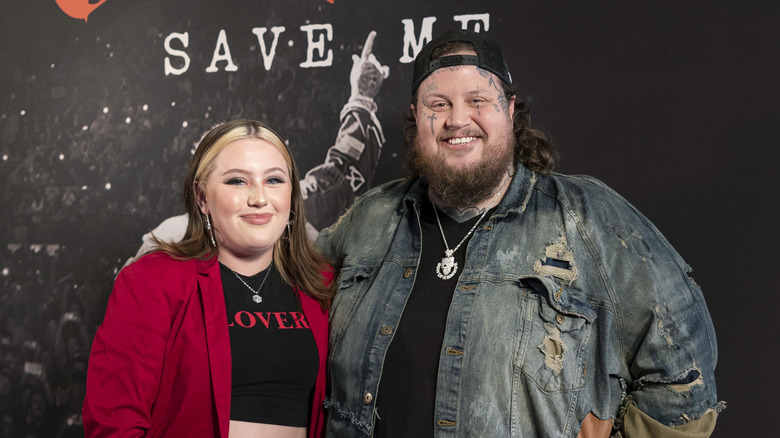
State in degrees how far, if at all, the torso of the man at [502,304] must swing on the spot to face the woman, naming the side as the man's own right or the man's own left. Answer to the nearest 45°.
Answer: approximately 45° to the man's own right

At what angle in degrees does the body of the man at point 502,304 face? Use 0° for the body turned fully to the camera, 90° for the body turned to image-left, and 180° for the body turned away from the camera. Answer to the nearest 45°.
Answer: approximately 45°

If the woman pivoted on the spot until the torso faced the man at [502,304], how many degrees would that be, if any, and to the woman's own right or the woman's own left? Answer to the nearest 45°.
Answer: approximately 45° to the woman's own left

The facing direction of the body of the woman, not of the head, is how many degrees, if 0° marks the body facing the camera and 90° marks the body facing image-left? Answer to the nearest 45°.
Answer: approximately 315°
